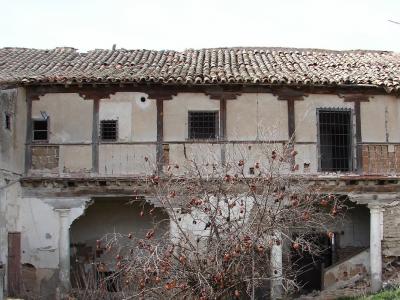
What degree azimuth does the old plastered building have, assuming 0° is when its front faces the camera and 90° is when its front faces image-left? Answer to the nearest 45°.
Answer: approximately 0°

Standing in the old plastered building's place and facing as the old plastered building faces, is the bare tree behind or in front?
in front
